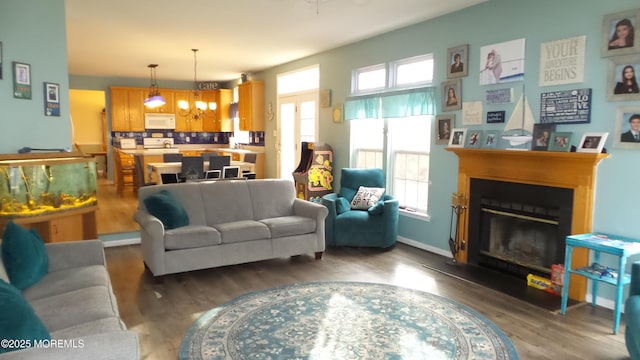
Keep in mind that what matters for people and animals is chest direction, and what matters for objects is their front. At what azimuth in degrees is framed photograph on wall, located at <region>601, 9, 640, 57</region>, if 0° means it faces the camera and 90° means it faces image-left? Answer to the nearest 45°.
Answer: approximately 45°

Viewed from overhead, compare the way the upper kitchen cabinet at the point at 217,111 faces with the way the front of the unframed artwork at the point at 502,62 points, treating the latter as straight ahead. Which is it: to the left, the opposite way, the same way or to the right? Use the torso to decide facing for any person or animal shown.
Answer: to the left

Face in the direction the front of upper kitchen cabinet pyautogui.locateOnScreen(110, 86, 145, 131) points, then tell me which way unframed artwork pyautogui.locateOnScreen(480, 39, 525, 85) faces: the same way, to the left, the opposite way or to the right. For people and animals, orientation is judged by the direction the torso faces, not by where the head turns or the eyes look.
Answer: to the right

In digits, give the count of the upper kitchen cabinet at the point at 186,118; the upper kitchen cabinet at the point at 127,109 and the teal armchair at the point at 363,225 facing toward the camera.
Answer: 3

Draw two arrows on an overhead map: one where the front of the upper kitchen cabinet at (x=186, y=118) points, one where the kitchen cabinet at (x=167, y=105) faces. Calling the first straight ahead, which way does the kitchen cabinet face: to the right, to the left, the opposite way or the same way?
the same way

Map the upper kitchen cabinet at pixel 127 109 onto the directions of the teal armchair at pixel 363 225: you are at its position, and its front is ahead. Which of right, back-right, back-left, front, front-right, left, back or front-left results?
back-right

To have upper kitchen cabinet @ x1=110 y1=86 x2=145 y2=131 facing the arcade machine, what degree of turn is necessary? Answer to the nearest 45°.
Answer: approximately 45° to its left

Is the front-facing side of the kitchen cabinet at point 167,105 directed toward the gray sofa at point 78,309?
yes

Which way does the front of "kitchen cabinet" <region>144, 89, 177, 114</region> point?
toward the camera

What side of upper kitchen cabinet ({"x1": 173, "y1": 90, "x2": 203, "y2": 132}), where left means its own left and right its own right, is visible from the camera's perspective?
front

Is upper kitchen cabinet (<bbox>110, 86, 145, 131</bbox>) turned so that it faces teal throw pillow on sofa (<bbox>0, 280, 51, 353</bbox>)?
yes

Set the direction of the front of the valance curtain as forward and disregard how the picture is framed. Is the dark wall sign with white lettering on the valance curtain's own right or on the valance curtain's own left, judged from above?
on the valance curtain's own left
